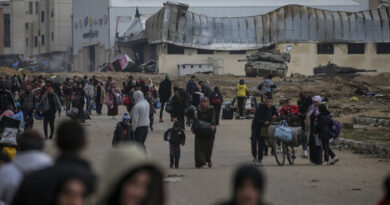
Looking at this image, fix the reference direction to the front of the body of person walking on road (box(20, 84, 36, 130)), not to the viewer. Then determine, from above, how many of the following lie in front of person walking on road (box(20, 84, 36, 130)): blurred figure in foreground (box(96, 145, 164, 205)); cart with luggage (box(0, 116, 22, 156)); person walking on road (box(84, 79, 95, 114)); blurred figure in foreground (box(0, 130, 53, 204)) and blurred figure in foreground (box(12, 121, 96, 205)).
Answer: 4

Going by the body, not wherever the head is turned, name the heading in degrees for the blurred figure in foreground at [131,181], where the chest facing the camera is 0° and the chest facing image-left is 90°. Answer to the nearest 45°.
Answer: approximately 315°
